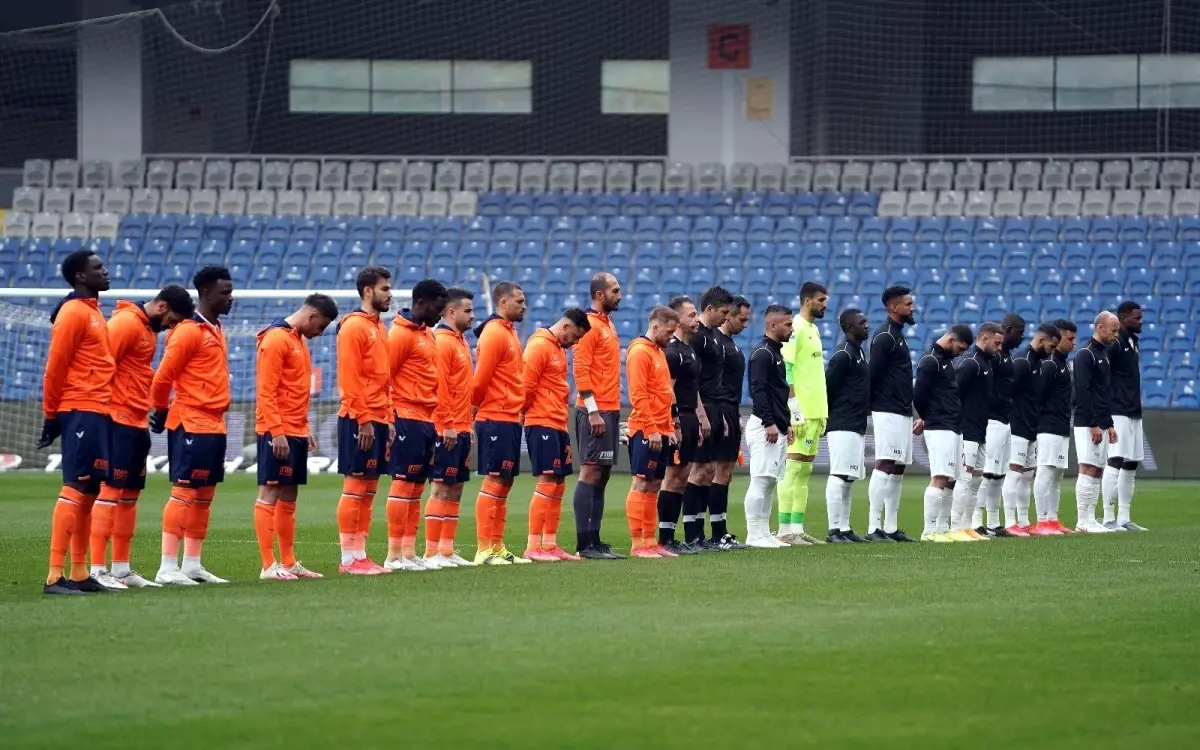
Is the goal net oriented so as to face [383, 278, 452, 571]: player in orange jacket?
yes

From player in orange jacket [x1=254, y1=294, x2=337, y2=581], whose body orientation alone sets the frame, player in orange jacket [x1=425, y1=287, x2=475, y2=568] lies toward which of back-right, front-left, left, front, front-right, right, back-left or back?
front-left

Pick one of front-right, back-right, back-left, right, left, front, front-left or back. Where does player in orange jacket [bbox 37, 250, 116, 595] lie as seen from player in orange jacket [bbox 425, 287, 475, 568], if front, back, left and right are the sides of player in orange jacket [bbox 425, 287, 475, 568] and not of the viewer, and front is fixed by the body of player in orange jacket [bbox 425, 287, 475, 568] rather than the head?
back-right

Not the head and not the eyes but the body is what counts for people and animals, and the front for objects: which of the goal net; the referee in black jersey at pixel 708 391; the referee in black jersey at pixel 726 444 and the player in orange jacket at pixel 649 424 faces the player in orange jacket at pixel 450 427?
the goal net

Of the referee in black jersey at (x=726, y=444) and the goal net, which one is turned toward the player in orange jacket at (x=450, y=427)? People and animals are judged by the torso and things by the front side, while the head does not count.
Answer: the goal net
